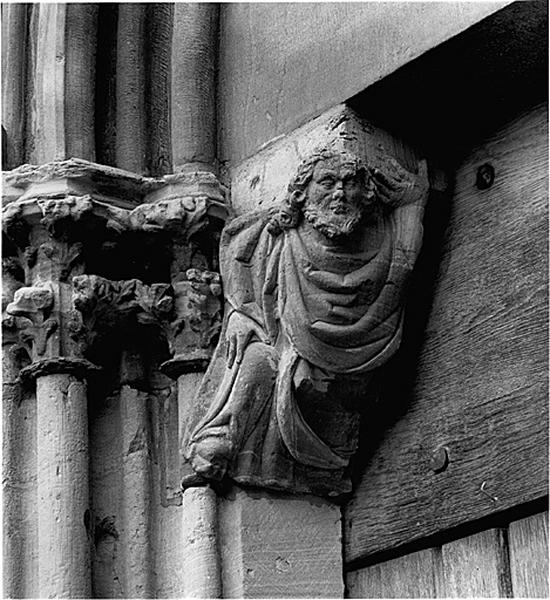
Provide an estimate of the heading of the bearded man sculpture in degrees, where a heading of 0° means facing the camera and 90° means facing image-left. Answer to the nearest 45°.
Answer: approximately 0°
